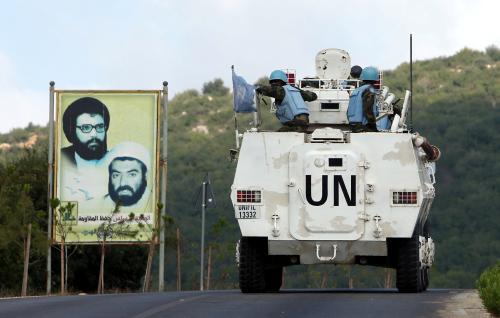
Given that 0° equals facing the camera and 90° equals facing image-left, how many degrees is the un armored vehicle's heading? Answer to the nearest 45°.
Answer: approximately 180°

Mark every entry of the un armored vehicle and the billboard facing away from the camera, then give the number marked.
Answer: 1

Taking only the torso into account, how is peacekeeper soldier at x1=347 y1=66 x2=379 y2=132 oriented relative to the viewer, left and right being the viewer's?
facing away from the viewer and to the right of the viewer

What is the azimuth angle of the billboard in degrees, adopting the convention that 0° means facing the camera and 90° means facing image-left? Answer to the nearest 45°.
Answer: approximately 0°

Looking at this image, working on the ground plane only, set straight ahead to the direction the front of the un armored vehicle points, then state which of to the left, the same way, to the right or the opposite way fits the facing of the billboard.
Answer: the opposite way

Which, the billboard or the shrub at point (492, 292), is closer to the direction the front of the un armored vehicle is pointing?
the billboard
